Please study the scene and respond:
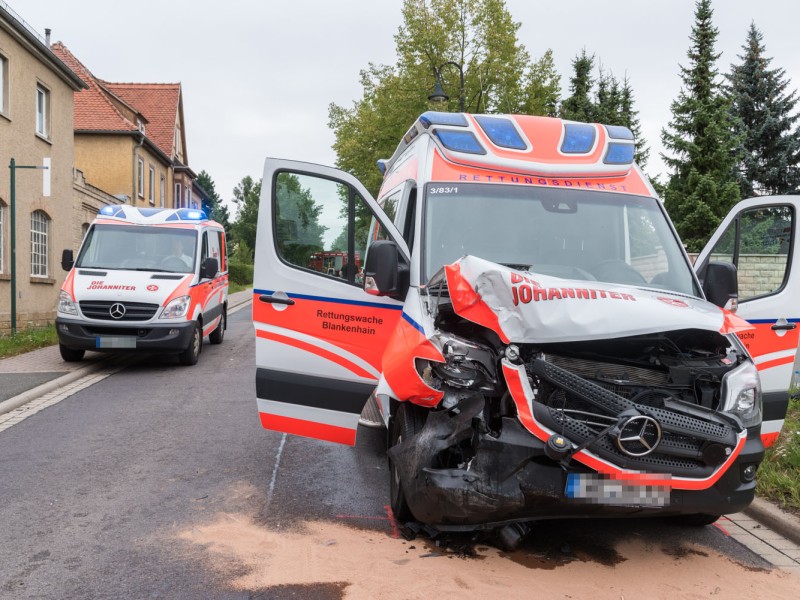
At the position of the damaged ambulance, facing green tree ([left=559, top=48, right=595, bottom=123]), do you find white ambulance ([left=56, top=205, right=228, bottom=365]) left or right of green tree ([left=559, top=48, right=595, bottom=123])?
left

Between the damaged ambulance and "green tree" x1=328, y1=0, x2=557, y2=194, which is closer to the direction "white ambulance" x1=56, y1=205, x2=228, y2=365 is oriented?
the damaged ambulance

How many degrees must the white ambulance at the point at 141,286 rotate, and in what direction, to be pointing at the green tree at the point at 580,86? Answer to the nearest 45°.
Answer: approximately 135° to its left

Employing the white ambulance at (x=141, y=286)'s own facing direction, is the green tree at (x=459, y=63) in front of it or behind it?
behind

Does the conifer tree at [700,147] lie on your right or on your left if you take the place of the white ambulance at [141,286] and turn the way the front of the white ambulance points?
on your left

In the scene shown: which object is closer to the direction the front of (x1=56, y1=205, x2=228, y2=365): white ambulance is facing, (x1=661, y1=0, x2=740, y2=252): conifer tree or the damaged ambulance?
the damaged ambulance

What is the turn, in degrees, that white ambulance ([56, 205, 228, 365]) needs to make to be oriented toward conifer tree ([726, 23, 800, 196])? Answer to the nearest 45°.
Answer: approximately 135° to its left

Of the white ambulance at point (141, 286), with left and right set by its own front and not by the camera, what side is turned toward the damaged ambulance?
front

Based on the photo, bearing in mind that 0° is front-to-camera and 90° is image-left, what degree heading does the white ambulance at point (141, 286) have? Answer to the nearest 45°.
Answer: approximately 0°
